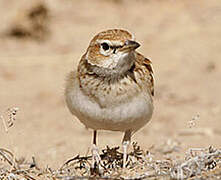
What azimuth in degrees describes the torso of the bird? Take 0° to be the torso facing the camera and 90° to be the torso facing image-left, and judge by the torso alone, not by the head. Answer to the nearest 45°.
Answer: approximately 0°
